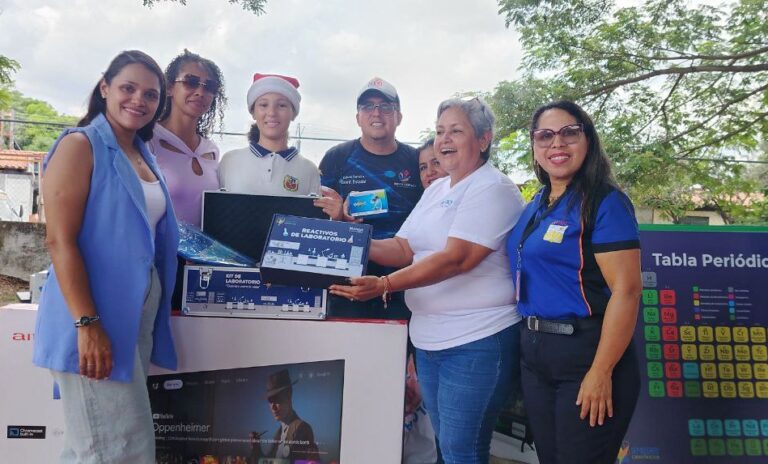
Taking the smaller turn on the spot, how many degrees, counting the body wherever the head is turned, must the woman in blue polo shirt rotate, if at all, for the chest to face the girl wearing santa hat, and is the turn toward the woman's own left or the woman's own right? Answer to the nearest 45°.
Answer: approximately 45° to the woman's own right

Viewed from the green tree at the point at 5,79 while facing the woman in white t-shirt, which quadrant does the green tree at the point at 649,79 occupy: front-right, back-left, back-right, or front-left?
front-left

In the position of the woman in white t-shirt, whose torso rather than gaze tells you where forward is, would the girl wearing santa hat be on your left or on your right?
on your right

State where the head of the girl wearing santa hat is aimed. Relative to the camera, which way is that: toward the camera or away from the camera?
toward the camera

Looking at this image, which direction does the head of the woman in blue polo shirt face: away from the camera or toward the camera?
toward the camera

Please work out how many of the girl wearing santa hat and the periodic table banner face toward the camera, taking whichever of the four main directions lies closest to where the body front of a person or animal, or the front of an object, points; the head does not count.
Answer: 2

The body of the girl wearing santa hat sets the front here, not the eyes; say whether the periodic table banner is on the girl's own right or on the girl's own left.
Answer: on the girl's own left

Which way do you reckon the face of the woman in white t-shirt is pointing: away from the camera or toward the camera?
toward the camera

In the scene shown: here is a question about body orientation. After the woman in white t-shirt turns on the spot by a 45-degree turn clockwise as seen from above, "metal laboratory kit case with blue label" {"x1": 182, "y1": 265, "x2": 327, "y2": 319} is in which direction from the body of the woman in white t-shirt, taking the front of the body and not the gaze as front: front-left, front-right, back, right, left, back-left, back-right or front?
front

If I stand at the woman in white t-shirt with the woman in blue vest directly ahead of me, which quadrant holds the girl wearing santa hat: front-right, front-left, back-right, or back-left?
front-right

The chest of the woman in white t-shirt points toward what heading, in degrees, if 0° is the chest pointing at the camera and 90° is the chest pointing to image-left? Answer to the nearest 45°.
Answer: approximately 45°

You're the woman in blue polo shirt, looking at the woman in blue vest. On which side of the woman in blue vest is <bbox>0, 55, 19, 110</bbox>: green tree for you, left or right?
right

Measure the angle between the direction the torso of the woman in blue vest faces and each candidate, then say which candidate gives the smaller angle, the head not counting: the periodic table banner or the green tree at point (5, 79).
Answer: the periodic table banner

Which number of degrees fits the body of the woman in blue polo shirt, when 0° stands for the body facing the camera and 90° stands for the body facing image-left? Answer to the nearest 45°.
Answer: approximately 45°

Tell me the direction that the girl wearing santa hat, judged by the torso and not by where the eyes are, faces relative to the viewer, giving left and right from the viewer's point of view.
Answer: facing the viewer
